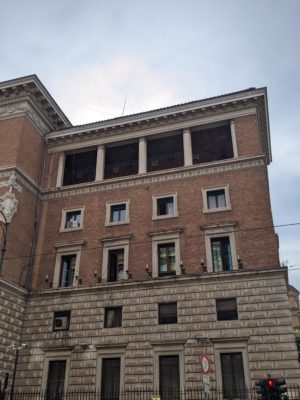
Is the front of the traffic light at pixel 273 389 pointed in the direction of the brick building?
no

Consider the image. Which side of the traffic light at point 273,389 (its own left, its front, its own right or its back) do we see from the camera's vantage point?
front

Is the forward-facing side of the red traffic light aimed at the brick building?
no
